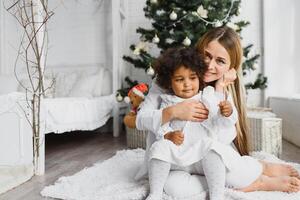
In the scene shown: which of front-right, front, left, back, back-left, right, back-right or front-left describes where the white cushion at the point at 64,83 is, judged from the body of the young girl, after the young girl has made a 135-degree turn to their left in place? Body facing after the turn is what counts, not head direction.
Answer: left

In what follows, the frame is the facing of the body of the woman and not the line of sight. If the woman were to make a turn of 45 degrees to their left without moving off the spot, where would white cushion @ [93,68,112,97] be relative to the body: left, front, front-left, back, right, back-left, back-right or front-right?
back

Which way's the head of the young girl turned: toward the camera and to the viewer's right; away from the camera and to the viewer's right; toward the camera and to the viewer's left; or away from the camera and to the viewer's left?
toward the camera and to the viewer's left

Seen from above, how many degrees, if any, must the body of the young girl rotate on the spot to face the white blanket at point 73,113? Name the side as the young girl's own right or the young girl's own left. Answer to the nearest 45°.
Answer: approximately 135° to the young girl's own right

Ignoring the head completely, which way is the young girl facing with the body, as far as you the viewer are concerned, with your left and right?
facing the viewer
